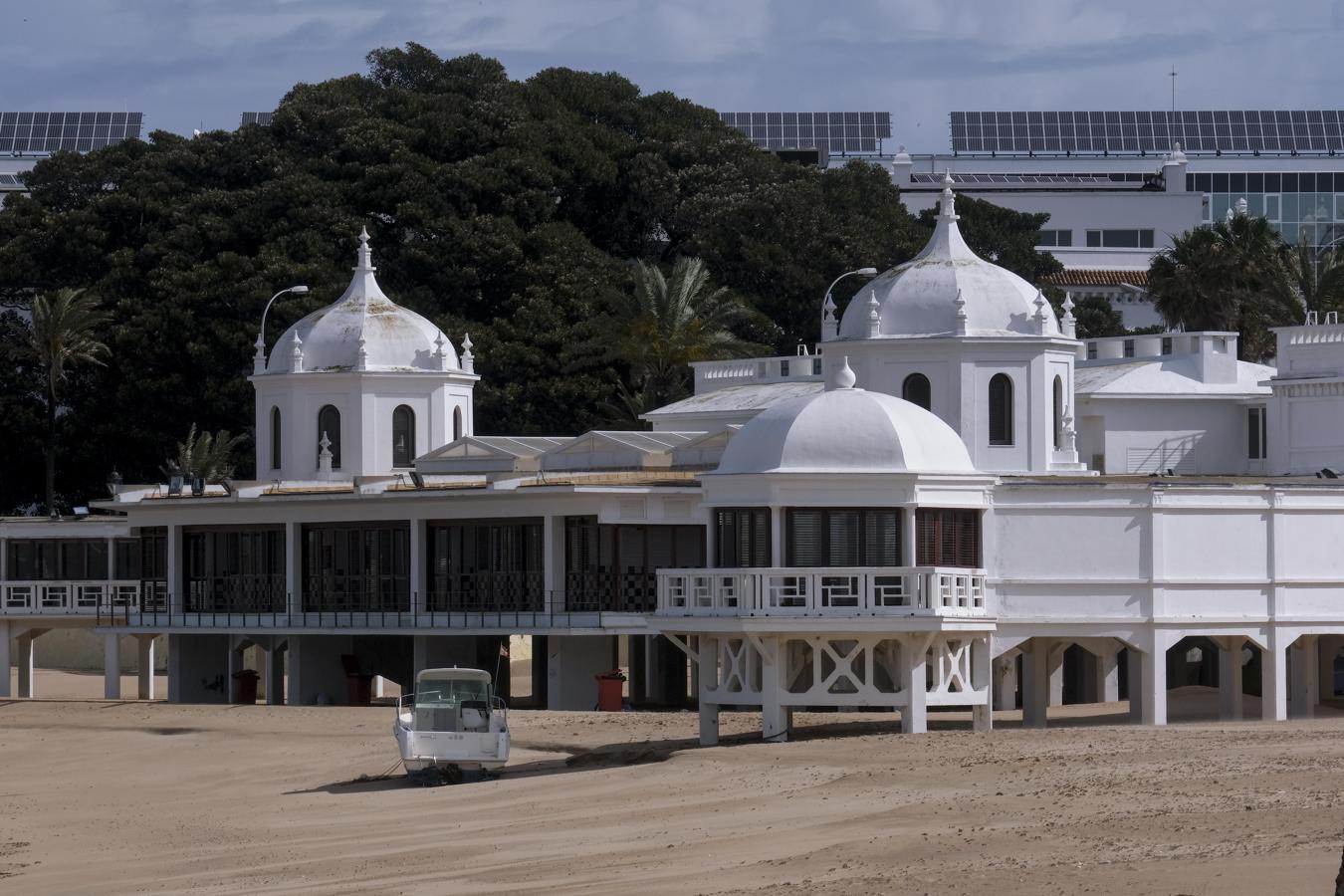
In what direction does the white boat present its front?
away from the camera
